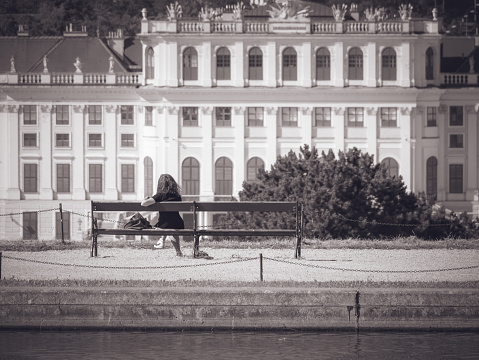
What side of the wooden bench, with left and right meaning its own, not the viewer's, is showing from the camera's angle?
back

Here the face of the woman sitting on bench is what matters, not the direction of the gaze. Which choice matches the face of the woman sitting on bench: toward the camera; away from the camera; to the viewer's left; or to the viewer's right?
away from the camera

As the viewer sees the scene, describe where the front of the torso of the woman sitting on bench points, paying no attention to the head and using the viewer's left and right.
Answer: facing away from the viewer
